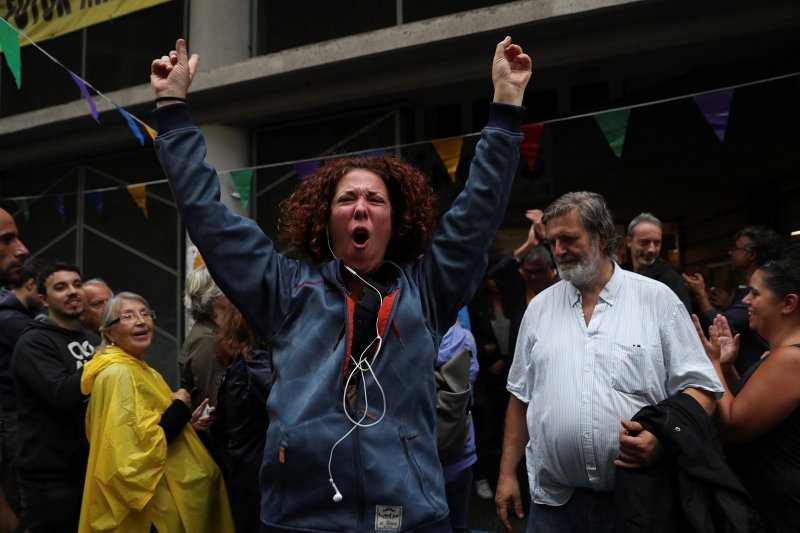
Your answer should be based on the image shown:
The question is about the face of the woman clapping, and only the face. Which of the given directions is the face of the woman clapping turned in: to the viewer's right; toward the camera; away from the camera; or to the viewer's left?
to the viewer's left

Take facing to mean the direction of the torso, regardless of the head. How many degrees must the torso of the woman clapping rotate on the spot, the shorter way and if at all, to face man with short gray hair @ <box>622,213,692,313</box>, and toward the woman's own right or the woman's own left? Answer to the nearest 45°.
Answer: approximately 90° to the woman's own right

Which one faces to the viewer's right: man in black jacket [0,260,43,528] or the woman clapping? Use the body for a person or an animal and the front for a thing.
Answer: the man in black jacket

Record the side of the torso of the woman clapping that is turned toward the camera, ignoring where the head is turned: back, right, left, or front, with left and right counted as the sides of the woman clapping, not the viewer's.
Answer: left

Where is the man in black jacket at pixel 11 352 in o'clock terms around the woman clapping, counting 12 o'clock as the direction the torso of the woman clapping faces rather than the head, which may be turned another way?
The man in black jacket is roughly at 12 o'clock from the woman clapping.

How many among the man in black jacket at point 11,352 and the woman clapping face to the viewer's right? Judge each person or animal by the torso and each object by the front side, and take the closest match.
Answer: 1

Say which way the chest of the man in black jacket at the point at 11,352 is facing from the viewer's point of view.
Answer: to the viewer's right

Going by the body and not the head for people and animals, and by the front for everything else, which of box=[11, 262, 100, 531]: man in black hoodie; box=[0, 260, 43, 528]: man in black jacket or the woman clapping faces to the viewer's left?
the woman clapping

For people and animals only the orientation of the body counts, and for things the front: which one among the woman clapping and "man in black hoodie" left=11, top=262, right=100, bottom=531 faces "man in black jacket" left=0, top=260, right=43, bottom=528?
the woman clapping

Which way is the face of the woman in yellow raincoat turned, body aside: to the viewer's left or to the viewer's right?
to the viewer's right
